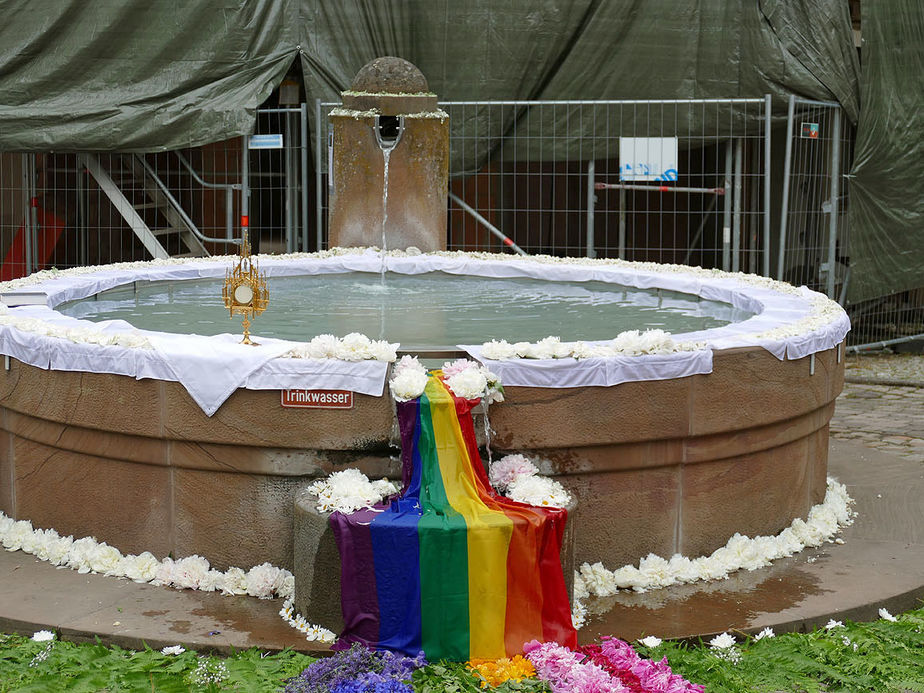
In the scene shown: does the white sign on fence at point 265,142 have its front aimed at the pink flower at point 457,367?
yes

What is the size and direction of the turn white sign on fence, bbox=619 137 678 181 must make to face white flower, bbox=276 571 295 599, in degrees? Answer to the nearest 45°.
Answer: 0° — it already faces it

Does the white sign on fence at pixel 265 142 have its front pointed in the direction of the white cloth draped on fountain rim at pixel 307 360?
yes

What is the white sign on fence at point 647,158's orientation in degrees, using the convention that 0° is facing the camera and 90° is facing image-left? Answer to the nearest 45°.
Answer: approximately 0°

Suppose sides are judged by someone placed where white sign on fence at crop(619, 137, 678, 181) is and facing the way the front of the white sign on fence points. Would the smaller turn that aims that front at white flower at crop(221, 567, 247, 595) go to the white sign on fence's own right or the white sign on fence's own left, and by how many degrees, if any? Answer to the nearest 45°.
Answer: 0° — it already faces it

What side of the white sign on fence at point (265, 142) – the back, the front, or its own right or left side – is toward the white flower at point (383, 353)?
front

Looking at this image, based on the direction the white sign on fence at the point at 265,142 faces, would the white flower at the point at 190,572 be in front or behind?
in front

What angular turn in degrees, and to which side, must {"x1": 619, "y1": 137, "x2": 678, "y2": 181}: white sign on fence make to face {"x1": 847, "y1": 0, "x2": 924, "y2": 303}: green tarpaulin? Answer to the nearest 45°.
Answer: approximately 135° to its left

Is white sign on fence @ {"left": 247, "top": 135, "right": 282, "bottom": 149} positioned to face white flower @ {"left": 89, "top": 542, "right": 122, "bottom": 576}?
yes

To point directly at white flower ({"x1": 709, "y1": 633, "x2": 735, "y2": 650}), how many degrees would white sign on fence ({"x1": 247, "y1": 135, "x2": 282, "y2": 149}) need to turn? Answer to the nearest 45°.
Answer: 0° — it already faces it

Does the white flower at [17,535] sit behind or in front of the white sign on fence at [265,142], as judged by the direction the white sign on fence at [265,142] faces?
in front

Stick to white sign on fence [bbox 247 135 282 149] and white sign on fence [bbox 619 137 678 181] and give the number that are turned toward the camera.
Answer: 2
